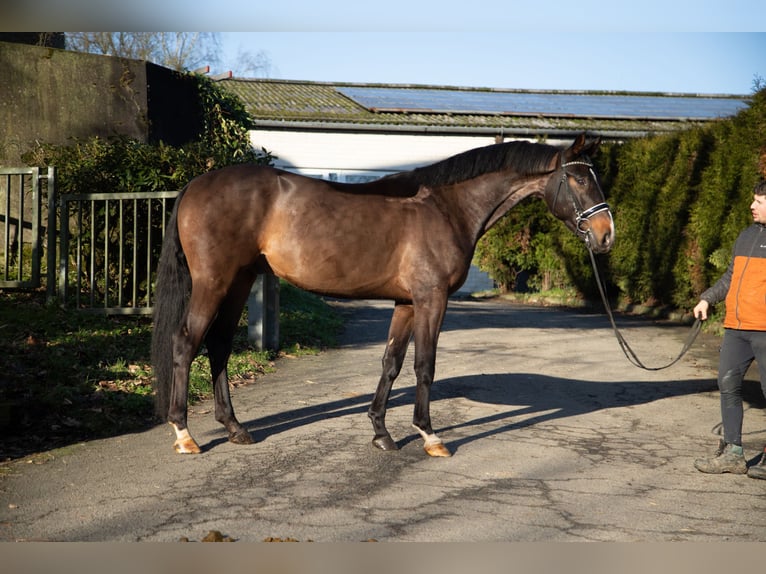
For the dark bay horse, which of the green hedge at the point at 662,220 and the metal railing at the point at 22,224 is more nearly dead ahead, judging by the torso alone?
the green hedge

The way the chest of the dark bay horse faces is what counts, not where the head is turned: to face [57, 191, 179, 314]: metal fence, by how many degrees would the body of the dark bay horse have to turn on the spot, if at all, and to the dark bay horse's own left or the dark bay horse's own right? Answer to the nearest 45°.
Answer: approximately 135° to the dark bay horse's own left

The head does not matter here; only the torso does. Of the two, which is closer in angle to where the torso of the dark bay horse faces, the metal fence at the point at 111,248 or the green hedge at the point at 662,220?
the green hedge

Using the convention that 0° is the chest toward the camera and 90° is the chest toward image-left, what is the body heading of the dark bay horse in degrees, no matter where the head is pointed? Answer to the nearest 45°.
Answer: approximately 270°

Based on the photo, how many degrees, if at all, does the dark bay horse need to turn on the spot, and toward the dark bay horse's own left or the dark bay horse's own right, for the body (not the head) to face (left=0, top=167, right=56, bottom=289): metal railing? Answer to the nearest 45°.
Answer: approximately 135° to the dark bay horse's own left

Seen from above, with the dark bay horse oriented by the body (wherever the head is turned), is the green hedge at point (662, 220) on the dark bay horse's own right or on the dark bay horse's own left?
on the dark bay horse's own left
